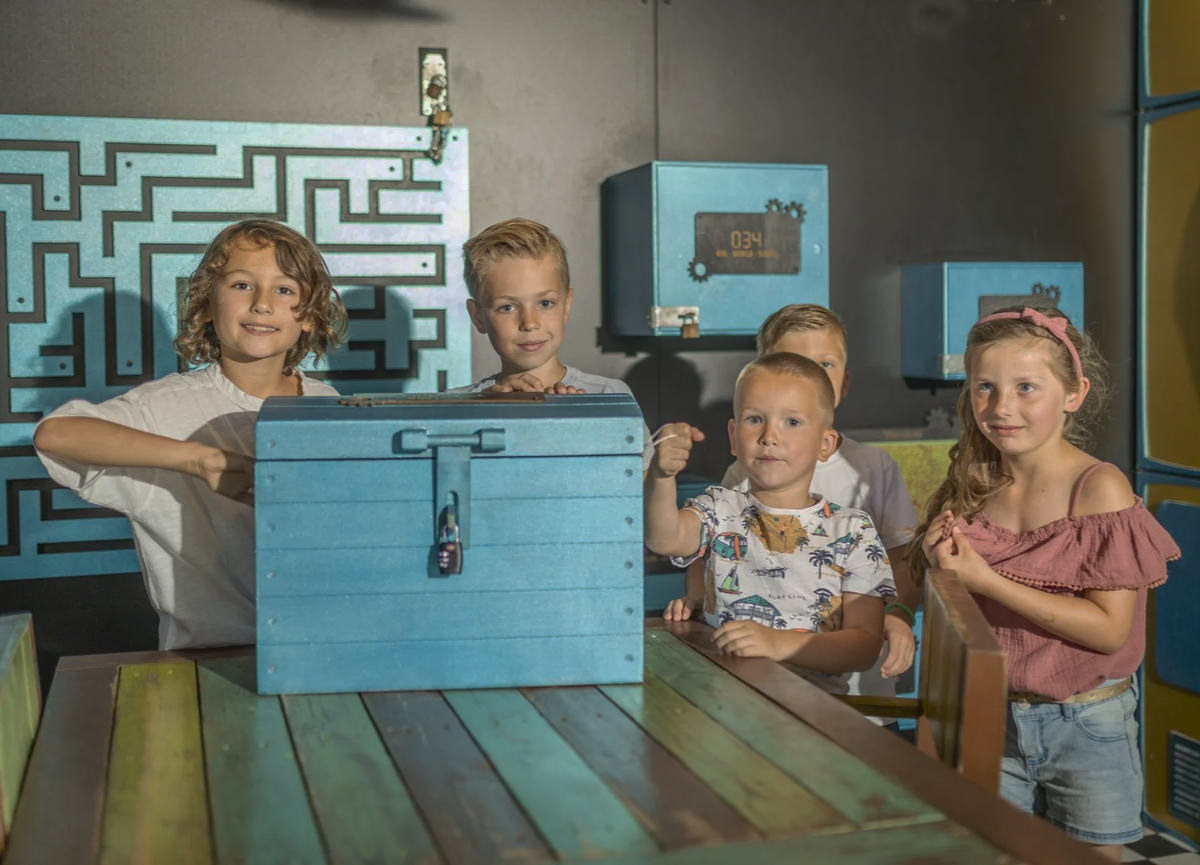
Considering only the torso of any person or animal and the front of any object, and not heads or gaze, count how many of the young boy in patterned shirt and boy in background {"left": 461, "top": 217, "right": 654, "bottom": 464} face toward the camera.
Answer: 2

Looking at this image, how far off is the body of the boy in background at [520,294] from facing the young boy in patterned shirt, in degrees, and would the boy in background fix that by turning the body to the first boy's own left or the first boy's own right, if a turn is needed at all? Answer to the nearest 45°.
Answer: approximately 45° to the first boy's own left

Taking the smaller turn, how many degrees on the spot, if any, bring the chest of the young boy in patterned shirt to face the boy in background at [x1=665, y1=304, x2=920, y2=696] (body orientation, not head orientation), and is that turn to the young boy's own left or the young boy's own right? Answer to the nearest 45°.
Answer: approximately 180°

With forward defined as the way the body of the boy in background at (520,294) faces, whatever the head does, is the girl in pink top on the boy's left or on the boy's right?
on the boy's left

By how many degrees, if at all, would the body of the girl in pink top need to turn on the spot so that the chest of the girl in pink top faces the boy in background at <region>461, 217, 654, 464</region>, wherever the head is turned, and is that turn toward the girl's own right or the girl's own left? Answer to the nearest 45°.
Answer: approximately 45° to the girl's own right

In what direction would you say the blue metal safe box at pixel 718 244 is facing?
toward the camera

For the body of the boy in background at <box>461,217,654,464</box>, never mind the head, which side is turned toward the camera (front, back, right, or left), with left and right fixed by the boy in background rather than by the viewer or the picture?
front

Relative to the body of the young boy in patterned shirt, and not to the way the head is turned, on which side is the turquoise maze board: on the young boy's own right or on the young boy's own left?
on the young boy's own right

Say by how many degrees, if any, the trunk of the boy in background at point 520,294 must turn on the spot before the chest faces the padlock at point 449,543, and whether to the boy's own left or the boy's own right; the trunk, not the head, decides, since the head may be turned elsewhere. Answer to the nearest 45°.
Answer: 0° — they already face it

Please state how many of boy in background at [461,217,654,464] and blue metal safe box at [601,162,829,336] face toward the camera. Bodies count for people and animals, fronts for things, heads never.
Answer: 2

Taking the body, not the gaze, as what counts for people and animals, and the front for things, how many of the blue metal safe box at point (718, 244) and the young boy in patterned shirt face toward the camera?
2

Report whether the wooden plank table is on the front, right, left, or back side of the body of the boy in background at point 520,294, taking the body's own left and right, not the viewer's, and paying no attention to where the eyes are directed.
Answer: front

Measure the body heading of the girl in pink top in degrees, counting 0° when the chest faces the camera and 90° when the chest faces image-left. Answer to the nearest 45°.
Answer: approximately 45°

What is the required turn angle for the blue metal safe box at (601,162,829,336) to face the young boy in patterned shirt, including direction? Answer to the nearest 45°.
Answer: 0° — it already faces them

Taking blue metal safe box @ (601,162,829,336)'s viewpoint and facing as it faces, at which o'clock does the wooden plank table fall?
The wooden plank table is roughly at 12 o'clock from the blue metal safe box.
